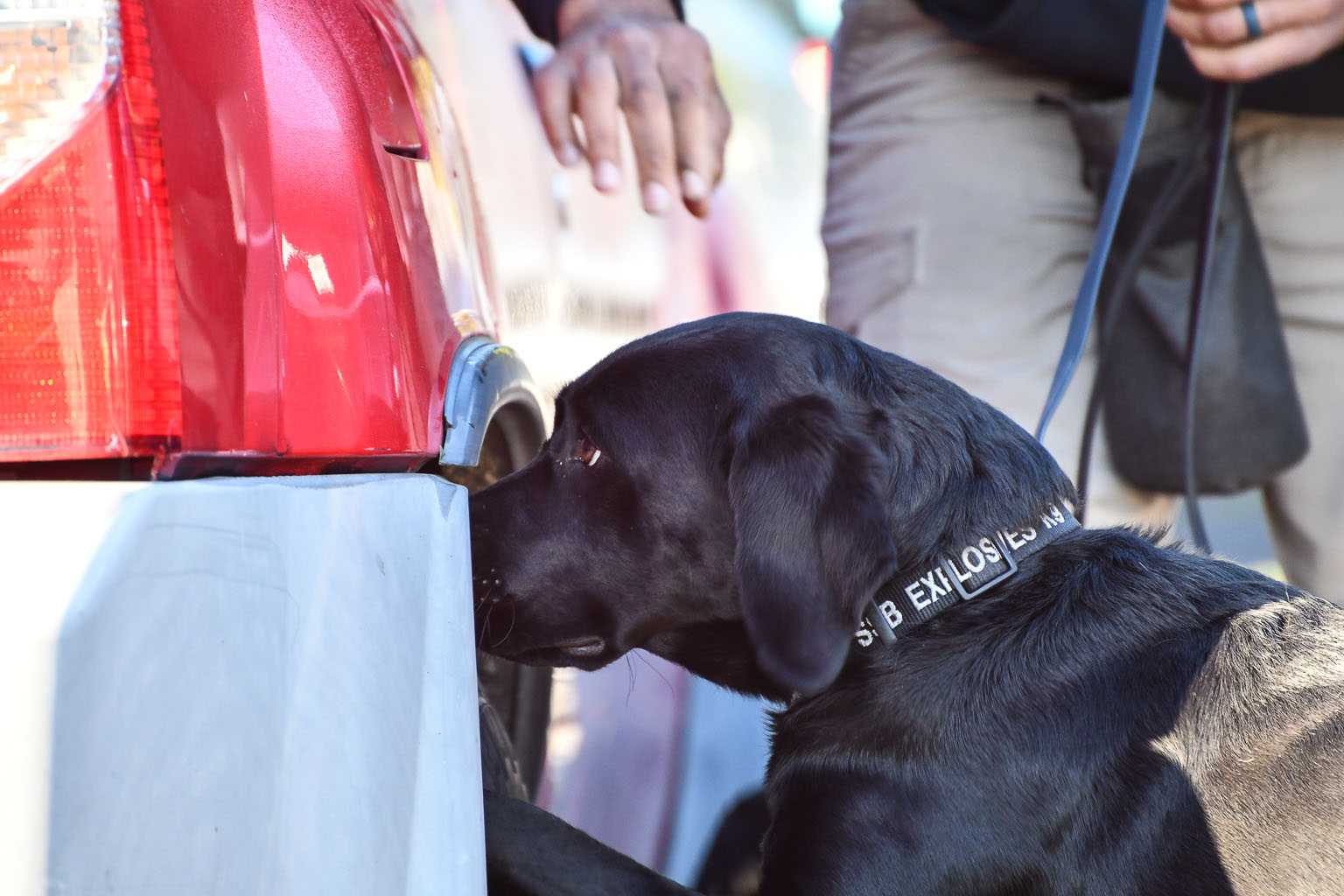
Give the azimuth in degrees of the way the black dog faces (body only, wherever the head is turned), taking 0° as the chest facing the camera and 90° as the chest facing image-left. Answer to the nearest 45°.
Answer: approximately 90°
